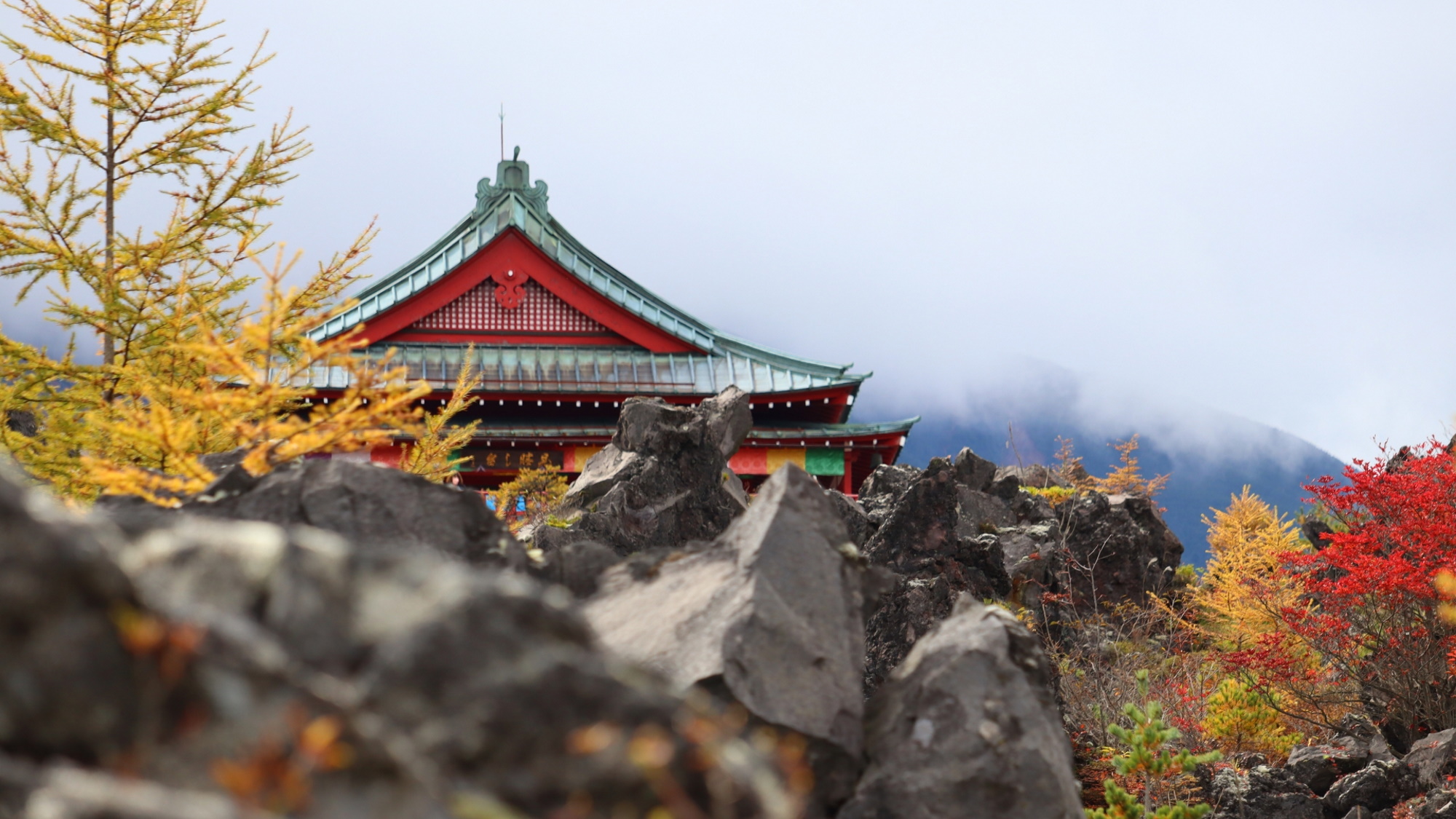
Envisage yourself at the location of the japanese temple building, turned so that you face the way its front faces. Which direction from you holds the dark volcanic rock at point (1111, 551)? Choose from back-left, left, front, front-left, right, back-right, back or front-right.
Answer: front-left

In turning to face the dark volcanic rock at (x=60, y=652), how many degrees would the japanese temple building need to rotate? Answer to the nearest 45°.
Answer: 0° — it already faces it

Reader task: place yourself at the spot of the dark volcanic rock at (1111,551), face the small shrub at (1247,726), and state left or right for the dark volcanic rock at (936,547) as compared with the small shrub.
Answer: right

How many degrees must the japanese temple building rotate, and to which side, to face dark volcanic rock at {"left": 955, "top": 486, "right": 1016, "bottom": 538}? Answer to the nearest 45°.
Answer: approximately 45° to its left

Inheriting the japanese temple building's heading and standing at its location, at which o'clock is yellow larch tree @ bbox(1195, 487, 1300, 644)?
The yellow larch tree is roughly at 10 o'clock from the japanese temple building.

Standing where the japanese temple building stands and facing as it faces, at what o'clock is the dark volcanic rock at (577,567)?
The dark volcanic rock is roughly at 12 o'clock from the japanese temple building.

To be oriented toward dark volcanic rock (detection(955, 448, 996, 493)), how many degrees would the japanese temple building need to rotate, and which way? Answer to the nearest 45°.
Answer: approximately 45° to its left

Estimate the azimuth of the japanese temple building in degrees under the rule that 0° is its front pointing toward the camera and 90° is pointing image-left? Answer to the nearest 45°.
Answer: approximately 0°

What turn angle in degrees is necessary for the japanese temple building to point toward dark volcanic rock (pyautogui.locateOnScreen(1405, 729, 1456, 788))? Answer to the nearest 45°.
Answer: approximately 45° to its left

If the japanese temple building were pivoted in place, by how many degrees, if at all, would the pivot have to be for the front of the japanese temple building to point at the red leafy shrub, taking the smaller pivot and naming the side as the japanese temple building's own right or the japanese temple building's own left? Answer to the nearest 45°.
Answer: approximately 45° to the japanese temple building's own left

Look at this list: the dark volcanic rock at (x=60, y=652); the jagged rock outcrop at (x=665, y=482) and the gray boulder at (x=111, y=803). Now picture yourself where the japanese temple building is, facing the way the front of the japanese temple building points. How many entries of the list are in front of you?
3

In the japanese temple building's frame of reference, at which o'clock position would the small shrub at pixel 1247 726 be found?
The small shrub is roughly at 11 o'clock from the japanese temple building.

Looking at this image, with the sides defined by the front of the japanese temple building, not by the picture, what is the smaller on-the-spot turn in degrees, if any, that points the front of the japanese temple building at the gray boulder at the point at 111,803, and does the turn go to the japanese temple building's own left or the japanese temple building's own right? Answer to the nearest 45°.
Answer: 0° — it already faces it
